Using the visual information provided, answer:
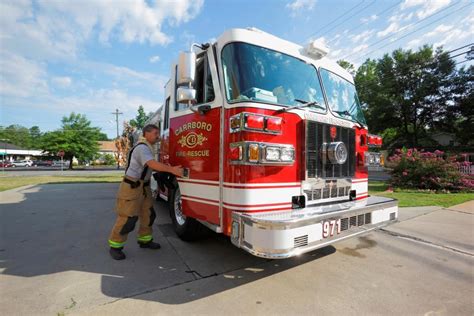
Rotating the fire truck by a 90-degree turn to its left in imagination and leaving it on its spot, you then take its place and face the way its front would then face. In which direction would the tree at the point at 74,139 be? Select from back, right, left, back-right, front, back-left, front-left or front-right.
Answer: left

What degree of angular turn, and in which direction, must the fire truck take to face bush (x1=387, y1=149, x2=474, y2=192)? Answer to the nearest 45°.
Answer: approximately 90° to its left

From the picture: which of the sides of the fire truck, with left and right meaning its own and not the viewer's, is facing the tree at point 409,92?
left

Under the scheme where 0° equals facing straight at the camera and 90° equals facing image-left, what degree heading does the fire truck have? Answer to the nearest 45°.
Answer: approximately 315°
